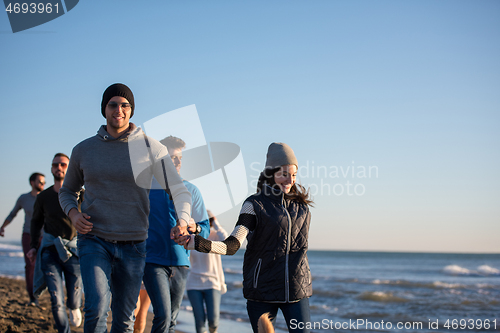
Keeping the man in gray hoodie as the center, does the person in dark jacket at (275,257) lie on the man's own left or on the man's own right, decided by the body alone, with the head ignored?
on the man's own left

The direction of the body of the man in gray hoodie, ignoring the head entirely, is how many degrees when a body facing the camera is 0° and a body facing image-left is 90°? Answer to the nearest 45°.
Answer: approximately 0°
